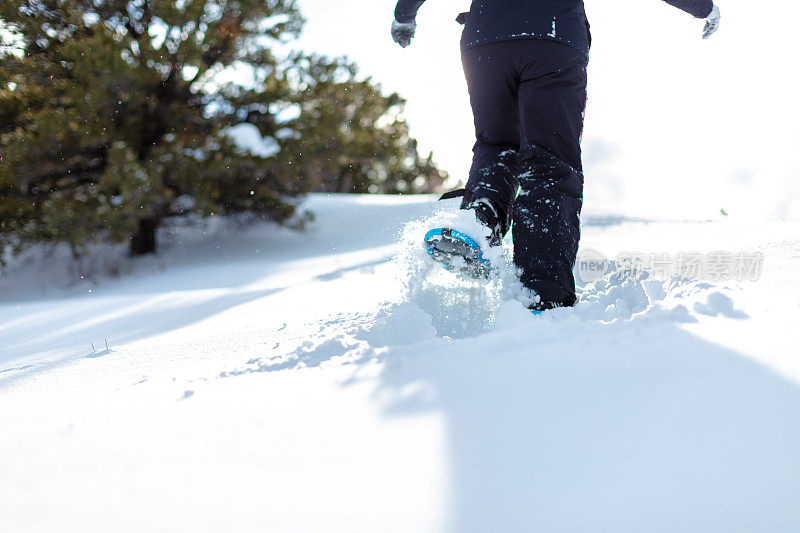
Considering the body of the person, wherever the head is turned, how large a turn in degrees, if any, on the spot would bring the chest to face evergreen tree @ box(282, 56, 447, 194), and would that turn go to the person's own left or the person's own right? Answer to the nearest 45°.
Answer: approximately 45° to the person's own left

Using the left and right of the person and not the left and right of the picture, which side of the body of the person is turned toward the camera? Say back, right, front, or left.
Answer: back

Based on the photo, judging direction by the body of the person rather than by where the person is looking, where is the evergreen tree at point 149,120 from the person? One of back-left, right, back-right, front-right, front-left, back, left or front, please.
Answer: front-left
